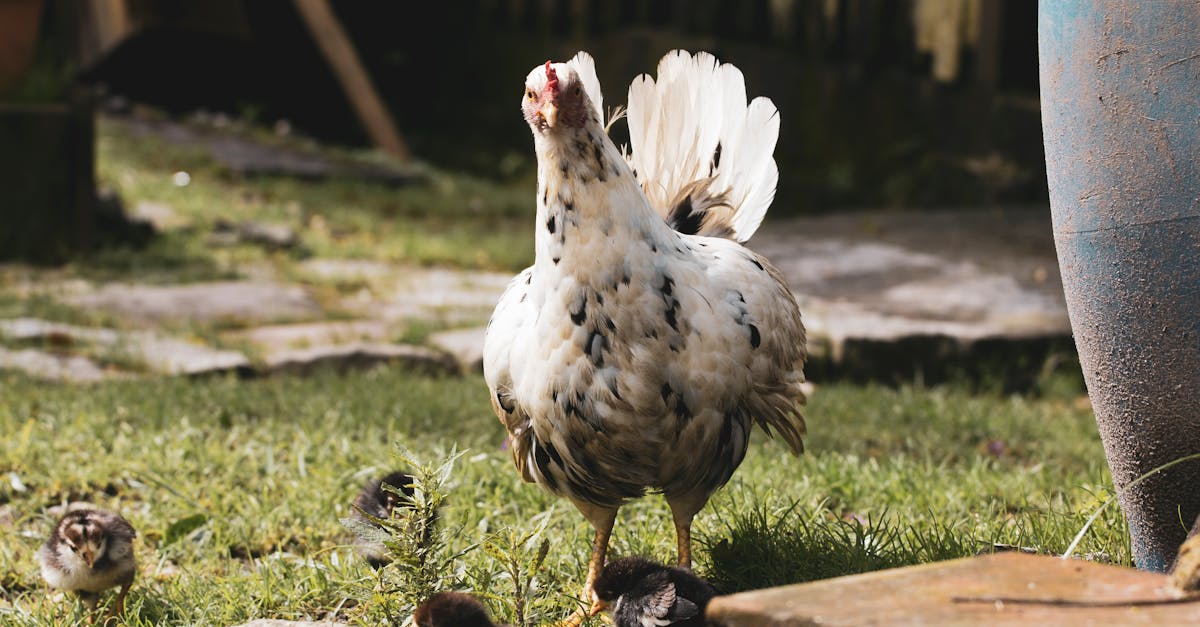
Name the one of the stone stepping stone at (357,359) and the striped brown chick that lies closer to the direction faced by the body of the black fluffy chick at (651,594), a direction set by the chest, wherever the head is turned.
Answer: the striped brown chick

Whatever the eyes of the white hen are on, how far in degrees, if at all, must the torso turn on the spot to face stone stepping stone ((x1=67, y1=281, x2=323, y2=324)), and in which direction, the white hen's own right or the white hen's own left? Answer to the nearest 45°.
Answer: approximately 90° to the white hen's own right

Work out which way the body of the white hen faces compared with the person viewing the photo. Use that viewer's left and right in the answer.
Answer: facing the viewer and to the left of the viewer

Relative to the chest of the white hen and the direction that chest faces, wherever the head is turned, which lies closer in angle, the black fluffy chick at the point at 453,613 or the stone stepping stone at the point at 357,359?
the black fluffy chick

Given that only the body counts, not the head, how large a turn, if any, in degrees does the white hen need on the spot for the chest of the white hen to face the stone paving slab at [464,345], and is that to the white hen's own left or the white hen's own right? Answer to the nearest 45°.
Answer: approximately 135° to the white hen's own right

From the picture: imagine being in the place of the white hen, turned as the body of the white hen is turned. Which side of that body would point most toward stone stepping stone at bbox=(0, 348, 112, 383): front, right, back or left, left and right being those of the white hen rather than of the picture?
right

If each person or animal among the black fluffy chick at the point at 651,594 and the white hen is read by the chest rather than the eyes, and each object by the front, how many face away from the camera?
0

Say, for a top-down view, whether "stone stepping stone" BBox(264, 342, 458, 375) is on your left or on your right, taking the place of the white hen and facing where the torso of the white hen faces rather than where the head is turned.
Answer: on your right

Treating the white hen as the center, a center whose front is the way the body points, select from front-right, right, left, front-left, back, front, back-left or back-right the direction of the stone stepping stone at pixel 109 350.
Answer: right

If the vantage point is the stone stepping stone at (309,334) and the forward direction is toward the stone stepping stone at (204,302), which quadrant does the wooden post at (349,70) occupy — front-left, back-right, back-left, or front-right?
front-right

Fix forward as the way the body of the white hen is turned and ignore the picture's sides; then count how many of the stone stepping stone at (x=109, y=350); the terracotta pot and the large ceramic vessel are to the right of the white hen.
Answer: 2

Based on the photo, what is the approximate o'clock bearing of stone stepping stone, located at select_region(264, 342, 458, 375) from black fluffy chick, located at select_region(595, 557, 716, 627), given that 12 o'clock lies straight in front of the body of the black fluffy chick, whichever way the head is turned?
The stone stepping stone is roughly at 2 o'clock from the black fluffy chick.

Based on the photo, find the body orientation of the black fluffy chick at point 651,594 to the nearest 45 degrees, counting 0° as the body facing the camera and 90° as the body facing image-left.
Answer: approximately 90°
